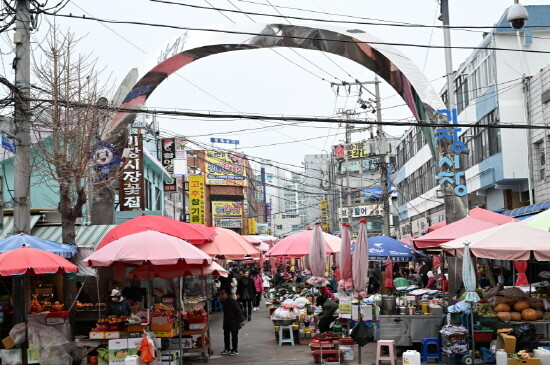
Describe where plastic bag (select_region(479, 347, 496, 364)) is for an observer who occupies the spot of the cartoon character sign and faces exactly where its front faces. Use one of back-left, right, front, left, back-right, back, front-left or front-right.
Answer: front-left

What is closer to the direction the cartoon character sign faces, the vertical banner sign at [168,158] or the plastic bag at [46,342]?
the plastic bag

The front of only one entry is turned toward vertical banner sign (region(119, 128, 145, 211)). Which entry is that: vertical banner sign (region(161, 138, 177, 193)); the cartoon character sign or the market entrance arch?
vertical banner sign (region(161, 138, 177, 193))

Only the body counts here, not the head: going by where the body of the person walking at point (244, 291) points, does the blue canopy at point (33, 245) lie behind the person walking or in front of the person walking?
in front

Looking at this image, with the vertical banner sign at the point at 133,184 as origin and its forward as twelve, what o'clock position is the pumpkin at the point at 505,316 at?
The pumpkin is roughly at 11 o'clock from the vertical banner sign.

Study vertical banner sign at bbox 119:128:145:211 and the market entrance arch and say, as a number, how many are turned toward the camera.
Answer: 2

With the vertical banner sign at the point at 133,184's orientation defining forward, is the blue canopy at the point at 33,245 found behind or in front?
in front

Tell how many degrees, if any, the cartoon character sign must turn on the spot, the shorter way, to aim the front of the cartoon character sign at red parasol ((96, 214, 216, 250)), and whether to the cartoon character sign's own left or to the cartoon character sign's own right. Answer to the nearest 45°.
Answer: approximately 45° to the cartoon character sign's own left

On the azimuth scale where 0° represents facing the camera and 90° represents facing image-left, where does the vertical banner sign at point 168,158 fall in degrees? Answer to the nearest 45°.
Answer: approximately 0°
